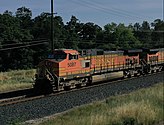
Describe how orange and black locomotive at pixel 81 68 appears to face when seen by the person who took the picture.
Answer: facing the viewer and to the left of the viewer
